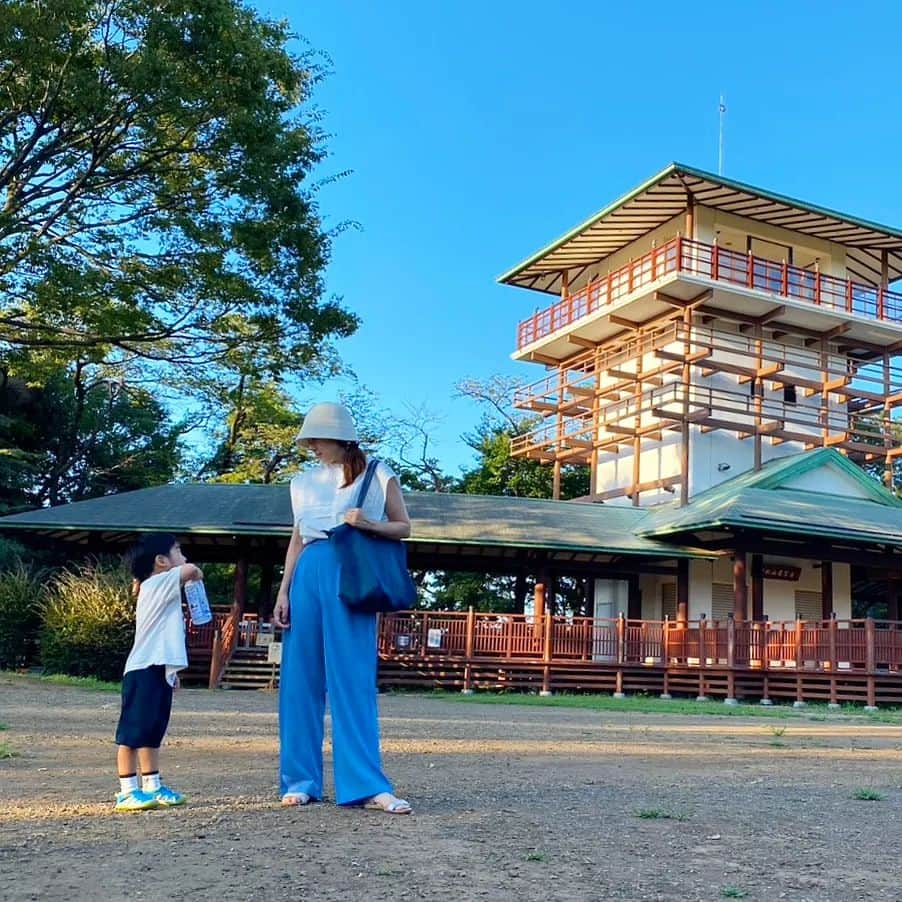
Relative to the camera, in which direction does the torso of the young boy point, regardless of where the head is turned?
to the viewer's right

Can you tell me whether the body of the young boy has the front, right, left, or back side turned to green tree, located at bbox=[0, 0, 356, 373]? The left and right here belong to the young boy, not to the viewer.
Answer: left

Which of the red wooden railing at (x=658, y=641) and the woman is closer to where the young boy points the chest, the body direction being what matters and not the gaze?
the woman

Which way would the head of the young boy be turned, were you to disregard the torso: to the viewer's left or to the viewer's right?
to the viewer's right

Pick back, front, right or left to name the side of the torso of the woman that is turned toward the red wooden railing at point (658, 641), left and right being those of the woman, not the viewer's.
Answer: back

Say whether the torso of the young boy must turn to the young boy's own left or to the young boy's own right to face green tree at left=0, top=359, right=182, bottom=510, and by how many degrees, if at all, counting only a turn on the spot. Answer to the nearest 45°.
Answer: approximately 90° to the young boy's own left

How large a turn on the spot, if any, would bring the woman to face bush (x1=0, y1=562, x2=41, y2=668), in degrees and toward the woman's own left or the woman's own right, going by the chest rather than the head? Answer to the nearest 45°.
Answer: approximately 180°

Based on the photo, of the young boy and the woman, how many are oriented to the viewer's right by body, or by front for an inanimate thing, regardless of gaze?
1

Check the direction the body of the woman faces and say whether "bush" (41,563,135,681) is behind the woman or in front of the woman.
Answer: behind

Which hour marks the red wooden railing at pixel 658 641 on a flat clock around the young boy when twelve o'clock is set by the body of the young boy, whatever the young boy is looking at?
The red wooden railing is roughly at 10 o'clock from the young boy.

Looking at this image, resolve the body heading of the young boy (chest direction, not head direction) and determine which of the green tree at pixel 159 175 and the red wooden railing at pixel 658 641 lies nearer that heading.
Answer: the red wooden railing

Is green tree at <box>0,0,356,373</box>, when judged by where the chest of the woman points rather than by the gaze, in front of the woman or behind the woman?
behind

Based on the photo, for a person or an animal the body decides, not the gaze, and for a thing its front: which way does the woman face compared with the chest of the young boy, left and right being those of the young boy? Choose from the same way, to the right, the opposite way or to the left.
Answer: to the right
